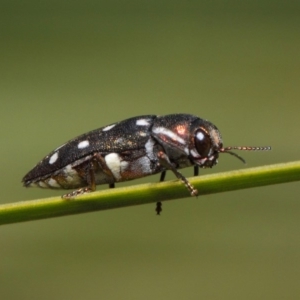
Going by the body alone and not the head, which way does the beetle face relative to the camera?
to the viewer's right
